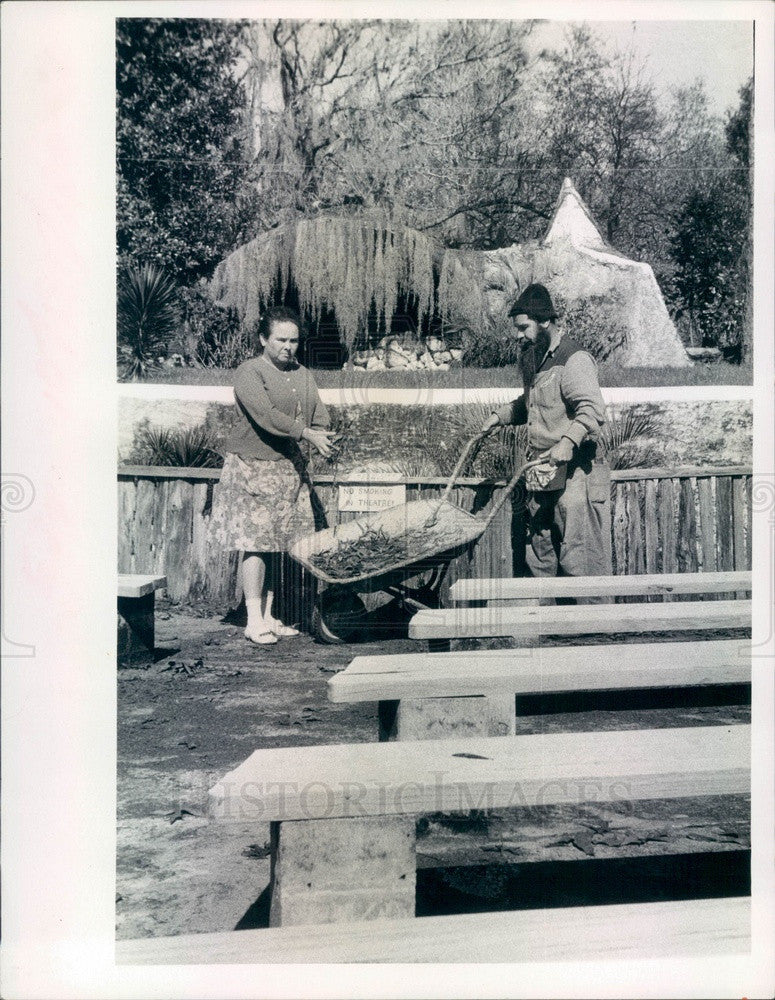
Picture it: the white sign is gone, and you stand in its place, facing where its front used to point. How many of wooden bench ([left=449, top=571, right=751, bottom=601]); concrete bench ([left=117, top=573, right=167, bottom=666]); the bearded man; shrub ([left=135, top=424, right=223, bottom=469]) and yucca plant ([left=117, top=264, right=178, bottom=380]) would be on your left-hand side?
2

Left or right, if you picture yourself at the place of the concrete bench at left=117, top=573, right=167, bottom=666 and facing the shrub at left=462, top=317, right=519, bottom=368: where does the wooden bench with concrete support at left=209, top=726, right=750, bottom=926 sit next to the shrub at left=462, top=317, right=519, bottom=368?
right

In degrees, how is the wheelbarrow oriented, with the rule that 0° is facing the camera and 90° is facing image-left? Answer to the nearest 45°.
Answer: approximately 45°

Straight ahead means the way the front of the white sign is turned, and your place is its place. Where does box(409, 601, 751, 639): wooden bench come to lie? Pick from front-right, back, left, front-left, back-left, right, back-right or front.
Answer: left

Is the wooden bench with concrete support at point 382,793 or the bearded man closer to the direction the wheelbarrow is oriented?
the wooden bench with concrete support

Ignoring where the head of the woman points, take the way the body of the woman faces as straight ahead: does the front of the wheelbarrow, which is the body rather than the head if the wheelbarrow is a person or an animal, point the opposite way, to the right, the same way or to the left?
to the right

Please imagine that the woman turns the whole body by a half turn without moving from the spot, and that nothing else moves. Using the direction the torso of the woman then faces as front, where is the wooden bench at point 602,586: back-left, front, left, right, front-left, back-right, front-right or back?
back-right

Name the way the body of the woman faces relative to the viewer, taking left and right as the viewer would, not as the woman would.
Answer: facing the viewer and to the right of the viewer

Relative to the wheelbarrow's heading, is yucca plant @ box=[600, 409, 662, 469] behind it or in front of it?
behind
